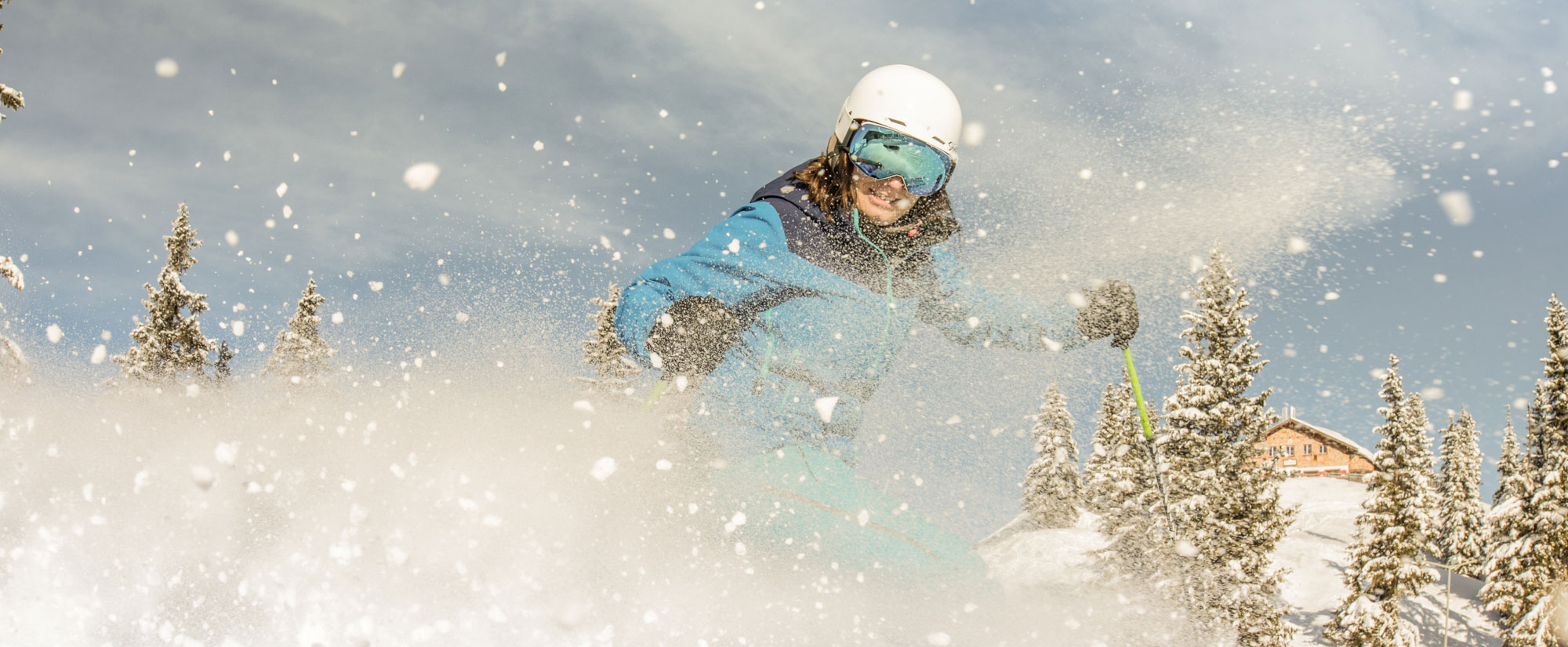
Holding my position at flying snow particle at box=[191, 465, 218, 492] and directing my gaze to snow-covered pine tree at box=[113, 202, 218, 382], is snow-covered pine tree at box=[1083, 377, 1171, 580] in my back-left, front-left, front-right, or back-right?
front-right

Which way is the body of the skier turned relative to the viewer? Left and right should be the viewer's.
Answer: facing the viewer and to the right of the viewer

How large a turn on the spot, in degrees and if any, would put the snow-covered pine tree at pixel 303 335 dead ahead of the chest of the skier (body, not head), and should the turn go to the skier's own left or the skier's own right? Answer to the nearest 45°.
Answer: approximately 180°

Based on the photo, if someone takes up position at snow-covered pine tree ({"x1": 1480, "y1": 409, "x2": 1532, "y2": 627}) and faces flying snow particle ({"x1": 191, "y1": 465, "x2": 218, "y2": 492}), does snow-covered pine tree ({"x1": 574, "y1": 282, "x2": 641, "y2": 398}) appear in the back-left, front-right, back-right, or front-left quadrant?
front-right

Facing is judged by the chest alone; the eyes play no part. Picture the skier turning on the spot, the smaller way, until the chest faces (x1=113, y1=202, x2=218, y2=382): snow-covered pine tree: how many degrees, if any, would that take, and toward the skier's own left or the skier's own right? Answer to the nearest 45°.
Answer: approximately 180°
